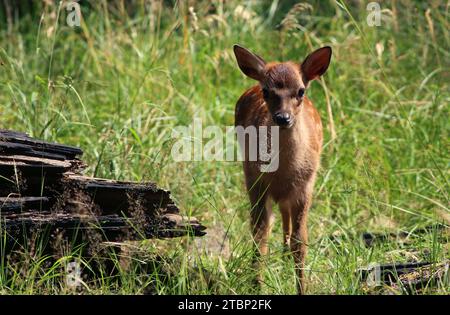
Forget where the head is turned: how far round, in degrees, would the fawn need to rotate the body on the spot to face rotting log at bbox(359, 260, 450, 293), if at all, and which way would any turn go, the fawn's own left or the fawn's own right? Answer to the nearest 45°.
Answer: approximately 45° to the fawn's own left

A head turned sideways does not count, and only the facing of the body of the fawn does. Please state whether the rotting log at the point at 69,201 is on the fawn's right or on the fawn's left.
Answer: on the fawn's right

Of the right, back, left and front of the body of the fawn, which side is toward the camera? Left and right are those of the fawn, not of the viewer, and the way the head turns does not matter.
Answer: front
